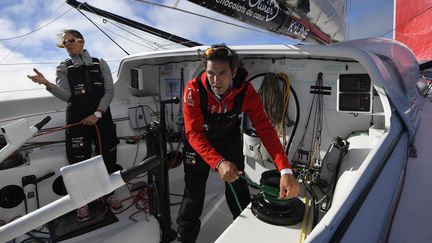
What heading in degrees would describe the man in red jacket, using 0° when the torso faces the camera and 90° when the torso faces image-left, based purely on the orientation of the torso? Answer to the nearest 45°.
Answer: approximately 0°

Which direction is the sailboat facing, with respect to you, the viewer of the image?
facing away from the viewer
